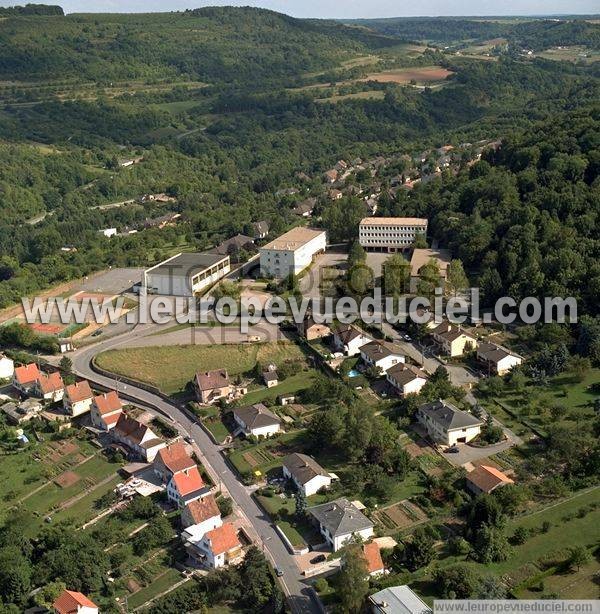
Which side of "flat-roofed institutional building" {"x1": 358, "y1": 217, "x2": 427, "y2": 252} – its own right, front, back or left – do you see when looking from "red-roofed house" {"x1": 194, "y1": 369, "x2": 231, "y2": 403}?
front

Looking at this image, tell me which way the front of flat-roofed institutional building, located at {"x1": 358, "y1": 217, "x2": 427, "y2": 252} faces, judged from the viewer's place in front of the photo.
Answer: facing the viewer

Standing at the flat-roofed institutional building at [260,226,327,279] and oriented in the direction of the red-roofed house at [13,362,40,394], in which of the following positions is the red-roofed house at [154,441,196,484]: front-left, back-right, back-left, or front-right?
front-left

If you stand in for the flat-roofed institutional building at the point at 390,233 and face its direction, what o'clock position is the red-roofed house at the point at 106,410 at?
The red-roofed house is roughly at 1 o'clock from the flat-roofed institutional building.

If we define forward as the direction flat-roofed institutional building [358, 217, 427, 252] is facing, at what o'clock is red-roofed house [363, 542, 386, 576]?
The red-roofed house is roughly at 12 o'clock from the flat-roofed institutional building.

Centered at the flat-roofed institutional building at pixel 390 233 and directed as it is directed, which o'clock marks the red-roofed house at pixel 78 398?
The red-roofed house is roughly at 1 o'clock from the flat-roofed institutional building.

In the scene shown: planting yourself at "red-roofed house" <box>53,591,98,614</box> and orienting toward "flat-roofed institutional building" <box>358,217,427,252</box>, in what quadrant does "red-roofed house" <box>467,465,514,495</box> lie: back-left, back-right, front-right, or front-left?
front-right

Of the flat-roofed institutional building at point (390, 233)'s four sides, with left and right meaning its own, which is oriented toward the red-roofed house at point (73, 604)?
front

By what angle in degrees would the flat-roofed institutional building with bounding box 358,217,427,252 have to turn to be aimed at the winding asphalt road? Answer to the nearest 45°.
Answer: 0° — it already faces it

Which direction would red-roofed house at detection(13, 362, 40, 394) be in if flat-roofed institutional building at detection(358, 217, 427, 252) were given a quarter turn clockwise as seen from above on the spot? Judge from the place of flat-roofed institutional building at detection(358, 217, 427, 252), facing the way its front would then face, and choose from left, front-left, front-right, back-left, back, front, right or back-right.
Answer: front-left

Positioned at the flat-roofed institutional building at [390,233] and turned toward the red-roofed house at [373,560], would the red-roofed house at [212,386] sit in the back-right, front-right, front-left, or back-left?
front-right

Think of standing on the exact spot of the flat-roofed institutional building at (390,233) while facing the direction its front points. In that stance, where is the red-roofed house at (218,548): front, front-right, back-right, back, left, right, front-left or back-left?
front

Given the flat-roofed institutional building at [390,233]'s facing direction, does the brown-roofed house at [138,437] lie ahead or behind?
ahead

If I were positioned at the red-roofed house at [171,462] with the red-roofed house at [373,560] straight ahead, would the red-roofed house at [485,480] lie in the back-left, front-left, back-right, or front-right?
front-left

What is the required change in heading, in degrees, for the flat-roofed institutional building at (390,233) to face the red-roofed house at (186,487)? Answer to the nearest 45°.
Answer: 0° — it already faces it

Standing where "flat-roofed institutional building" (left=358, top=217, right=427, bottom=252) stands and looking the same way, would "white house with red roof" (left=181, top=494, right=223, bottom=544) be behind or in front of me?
in front
